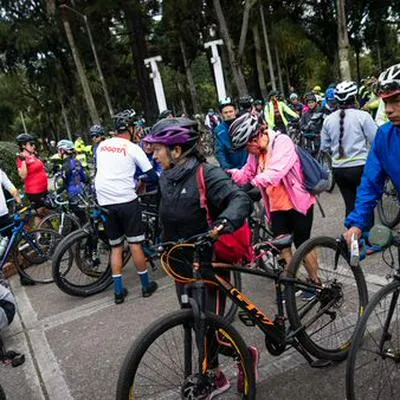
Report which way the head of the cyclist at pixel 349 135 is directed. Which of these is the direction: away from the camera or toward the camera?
away from the camera

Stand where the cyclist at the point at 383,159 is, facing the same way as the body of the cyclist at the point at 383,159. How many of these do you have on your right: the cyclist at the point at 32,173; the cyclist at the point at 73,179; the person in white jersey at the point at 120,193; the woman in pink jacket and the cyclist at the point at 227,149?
5

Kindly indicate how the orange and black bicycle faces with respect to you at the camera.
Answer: facing the viewer and to the left of the viewer

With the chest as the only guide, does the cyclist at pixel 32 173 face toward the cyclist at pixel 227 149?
yes

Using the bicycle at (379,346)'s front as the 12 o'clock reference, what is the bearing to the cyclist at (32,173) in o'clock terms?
The cyclist is roughly at 3 o'clock from the bicycle.

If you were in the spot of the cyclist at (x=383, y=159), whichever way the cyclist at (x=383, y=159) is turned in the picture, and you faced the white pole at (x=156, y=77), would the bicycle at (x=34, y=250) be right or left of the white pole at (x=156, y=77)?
left

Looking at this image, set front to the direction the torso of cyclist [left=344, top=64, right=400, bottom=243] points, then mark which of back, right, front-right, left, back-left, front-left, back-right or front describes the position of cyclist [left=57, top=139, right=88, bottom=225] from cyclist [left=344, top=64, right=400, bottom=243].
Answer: right

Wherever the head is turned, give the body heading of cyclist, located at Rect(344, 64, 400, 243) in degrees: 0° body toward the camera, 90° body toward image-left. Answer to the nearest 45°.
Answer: approximately 45°

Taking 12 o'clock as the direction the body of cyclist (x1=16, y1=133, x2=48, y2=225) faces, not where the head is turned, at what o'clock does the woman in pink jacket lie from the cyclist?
The woman in pink jacket is roughly at 1 o'clock from the cyclist.

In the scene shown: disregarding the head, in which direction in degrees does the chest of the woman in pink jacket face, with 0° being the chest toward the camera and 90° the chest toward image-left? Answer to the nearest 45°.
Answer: approximately 45°

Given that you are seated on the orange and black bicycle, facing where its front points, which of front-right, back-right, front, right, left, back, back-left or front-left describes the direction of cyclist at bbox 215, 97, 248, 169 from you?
back-right

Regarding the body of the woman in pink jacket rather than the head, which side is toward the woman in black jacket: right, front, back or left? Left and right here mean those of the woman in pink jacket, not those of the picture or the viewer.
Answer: front
